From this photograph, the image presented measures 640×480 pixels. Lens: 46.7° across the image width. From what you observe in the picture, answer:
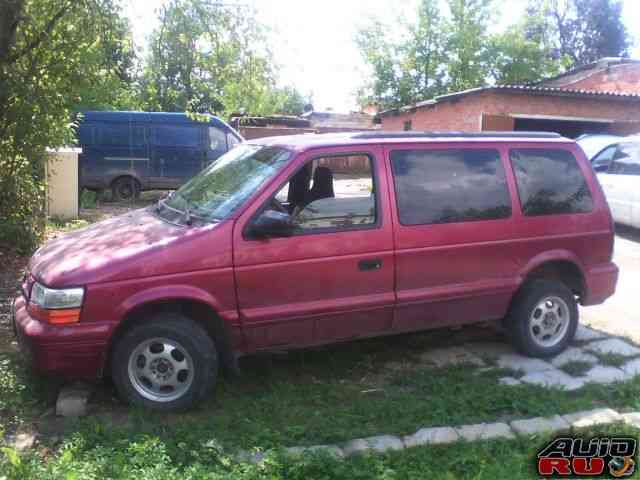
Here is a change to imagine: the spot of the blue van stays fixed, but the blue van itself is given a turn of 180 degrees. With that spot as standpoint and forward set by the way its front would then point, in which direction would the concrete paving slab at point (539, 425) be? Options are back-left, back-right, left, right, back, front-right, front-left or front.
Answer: left

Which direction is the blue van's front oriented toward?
to the viewer's right

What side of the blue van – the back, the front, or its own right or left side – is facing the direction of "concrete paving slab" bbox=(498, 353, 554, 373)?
right

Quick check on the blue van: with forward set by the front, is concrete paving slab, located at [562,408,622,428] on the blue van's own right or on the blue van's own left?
on the blue van's own right

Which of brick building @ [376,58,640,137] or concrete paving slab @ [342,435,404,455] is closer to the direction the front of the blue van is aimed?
the brick building

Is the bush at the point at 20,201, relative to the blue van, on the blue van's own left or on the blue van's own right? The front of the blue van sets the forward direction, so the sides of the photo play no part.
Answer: on the blue van's own right

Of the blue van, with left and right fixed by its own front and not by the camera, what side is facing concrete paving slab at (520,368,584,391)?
right

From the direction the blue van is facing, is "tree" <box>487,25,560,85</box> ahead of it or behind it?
ahead

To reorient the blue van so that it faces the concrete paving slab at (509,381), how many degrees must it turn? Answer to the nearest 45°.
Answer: approximately 90° to its right
